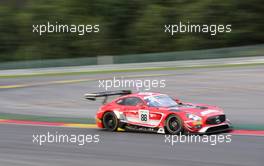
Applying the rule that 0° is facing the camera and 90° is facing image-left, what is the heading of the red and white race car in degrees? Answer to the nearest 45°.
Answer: approximately 315°

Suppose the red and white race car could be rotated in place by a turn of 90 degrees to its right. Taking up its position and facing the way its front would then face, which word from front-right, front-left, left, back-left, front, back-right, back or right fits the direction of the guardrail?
back-right
